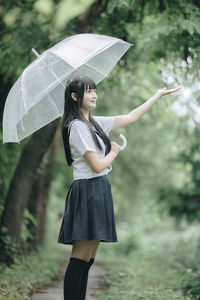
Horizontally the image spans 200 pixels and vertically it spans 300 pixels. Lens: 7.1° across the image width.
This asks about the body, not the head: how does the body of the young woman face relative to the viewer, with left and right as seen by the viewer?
facing to the right of the viewer
